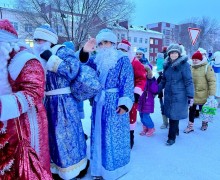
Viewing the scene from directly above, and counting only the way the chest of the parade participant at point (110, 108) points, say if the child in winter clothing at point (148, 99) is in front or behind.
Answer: behind

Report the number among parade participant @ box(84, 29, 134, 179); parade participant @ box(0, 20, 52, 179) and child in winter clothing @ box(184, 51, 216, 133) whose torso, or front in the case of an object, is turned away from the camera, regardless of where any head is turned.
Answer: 0

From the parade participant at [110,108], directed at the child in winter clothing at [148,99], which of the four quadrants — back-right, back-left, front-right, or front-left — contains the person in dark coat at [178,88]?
front-right

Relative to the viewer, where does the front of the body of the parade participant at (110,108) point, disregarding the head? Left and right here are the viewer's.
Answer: facing the viewer and to the left of the viewer

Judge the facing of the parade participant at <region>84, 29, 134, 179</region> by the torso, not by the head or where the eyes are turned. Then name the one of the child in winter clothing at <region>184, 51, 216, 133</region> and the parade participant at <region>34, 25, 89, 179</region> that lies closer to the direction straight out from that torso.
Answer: the parade participant

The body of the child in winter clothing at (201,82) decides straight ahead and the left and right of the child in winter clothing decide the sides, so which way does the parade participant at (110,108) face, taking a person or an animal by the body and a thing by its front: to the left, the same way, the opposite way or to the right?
the same way

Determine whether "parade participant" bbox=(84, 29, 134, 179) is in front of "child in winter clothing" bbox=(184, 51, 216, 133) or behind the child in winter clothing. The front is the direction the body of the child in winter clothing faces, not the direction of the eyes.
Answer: in front

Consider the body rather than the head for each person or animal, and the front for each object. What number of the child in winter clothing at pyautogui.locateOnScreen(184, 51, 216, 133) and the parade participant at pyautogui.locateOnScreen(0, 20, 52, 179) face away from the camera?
0

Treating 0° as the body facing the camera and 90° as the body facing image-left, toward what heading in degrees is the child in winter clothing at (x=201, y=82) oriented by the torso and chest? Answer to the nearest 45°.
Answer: approximately 45°

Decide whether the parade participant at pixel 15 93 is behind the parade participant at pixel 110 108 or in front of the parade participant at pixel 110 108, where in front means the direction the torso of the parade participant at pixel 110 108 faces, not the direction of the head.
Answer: in front

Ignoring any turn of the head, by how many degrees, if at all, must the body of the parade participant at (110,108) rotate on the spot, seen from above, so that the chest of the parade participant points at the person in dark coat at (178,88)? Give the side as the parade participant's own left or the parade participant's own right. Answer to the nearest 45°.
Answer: approximately 180°
